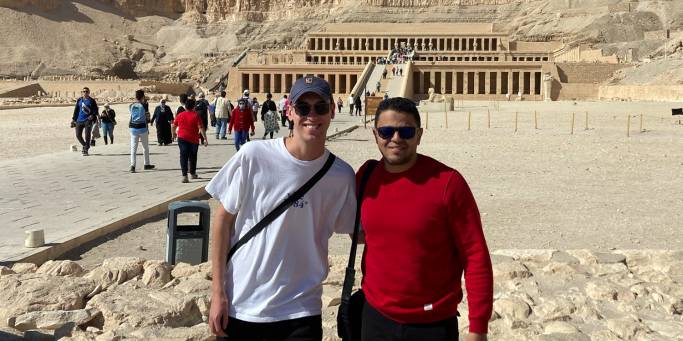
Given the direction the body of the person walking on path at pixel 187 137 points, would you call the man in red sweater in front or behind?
behind

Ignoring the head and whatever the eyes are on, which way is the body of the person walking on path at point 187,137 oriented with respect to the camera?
away from the camera

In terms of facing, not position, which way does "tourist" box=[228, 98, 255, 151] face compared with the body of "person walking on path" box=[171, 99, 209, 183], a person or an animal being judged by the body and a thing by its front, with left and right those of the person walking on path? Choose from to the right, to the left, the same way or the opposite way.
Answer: the opposite way

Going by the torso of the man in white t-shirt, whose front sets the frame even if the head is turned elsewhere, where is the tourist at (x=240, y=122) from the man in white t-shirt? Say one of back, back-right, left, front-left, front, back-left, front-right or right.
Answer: back

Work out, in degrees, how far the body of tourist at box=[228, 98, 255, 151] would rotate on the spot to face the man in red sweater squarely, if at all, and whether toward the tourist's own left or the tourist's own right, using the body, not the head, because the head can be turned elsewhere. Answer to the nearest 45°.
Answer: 0° — they already face them
